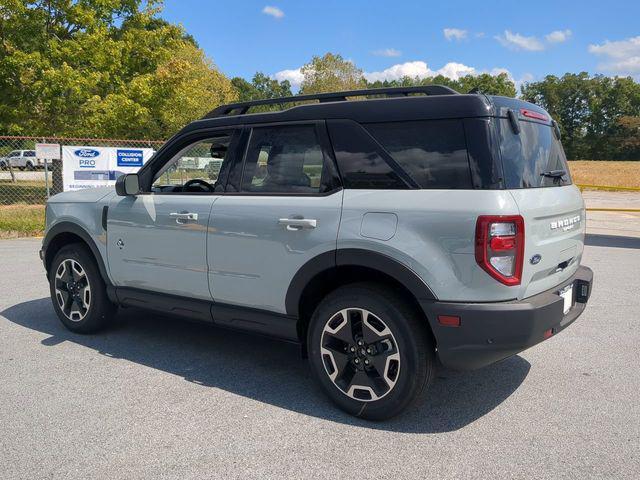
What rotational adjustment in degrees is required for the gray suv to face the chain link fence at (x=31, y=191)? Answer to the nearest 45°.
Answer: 0° — it already faces it

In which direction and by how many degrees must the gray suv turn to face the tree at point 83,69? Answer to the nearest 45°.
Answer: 0° — it already faces it

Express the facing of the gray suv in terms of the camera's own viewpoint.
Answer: facing away from the viewer and to the left of the viewer

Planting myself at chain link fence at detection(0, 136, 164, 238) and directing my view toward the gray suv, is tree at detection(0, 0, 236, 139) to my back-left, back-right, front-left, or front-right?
back-left

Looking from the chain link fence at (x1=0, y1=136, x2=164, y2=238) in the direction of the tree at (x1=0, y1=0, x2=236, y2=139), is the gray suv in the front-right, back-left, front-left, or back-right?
back-right
